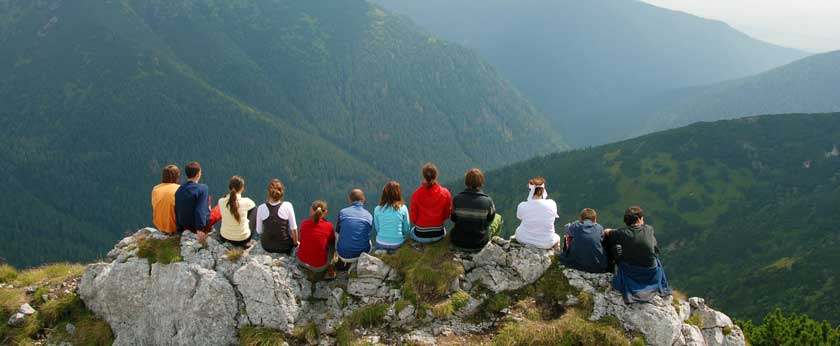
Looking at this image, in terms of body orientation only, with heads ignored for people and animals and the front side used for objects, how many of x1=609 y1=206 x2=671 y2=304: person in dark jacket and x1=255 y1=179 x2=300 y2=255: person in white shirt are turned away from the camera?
2

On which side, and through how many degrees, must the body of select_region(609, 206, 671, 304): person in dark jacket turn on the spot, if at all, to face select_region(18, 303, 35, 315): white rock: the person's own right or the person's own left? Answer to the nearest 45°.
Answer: approximately 90° to the person's own left

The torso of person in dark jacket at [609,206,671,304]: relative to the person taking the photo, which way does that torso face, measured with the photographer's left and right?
facing away from the viewer

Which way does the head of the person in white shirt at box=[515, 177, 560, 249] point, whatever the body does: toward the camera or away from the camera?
away from the camera

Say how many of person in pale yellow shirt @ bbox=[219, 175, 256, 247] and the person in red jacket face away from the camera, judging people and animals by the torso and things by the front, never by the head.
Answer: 2

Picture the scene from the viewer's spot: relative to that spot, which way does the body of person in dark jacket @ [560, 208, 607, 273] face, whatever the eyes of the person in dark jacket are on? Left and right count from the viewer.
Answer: facing away from the viewer

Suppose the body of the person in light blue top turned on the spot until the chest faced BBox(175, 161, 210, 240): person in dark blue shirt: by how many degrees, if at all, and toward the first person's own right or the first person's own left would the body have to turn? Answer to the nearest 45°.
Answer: approximately 90° to the first person's own left

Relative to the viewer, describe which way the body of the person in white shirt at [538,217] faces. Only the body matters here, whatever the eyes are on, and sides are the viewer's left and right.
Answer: facing away from the viewer

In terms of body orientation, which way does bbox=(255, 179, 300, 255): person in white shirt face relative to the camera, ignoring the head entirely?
away from the camera

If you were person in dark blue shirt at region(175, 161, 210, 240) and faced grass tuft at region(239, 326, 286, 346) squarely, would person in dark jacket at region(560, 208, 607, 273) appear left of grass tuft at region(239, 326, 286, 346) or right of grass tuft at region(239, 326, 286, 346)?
left

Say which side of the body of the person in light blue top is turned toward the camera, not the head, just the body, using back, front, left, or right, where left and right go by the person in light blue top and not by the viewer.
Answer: back

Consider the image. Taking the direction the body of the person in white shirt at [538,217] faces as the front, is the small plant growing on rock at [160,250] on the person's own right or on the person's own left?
on the person's own left

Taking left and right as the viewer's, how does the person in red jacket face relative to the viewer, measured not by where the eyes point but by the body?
facing away from the viewer
